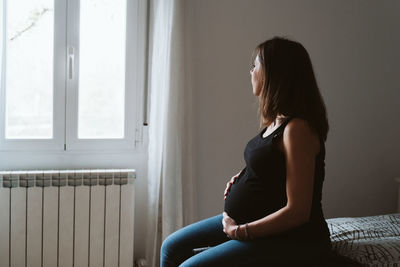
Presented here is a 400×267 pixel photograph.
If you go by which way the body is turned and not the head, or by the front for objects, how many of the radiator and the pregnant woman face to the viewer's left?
1

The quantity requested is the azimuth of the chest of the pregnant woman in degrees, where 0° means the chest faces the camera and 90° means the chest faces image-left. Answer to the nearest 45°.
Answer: approximately 90°

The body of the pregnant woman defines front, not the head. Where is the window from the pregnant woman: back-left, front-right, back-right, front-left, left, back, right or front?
front-right

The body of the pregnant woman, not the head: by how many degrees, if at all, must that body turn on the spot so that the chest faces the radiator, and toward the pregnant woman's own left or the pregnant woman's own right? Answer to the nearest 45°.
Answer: approximately 45° to the pregnant woman's own right

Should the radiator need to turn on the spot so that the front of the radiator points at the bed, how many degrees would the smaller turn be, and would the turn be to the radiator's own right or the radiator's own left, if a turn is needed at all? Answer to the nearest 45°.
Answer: approximately 45° to the radiator's own left

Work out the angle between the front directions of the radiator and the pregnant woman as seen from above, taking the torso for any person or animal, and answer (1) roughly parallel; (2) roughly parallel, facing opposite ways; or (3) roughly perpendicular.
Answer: roughly perpendicular

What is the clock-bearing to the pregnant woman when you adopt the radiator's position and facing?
The pregnant woman is roughly at 11 o'clock from the radiator.
